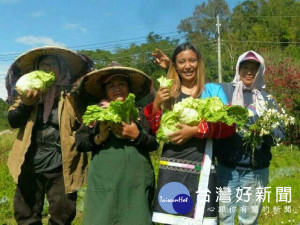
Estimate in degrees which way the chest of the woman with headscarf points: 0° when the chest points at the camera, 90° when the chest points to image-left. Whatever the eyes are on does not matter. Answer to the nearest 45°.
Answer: approximately 0°

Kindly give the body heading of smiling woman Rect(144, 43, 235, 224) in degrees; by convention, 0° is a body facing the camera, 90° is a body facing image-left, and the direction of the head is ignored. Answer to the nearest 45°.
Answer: approximately 0°

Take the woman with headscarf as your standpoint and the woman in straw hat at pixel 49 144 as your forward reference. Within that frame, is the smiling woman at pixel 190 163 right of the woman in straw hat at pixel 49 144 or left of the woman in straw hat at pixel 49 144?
left

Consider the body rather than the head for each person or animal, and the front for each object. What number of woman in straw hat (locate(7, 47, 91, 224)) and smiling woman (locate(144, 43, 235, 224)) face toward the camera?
2

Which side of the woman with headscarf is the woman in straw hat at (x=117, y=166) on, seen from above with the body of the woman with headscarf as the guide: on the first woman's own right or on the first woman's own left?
on the first woman's own right

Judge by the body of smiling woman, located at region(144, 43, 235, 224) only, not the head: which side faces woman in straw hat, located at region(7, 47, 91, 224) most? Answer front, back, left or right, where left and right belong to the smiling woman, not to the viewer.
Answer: right

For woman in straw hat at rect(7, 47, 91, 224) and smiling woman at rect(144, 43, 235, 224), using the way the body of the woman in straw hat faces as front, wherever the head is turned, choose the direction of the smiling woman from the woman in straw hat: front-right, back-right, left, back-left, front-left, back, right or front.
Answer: front-left

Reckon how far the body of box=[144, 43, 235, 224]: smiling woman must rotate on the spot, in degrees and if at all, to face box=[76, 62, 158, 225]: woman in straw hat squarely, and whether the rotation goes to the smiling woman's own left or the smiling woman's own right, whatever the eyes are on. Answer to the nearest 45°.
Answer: approximately 90° to the smiling woman's own right

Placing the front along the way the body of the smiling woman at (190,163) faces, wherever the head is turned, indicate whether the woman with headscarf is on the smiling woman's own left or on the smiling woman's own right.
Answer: on the smiling woman's own left

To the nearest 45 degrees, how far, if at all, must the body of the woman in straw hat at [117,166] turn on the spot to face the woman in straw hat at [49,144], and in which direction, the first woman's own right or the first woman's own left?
approximately 135° to the first woman's own right
